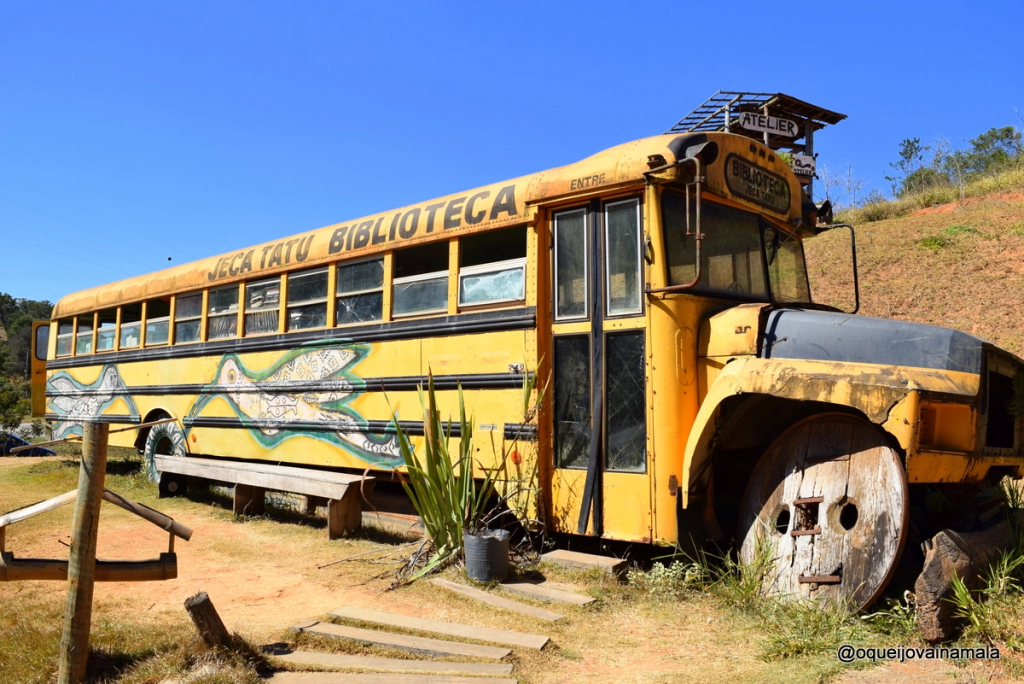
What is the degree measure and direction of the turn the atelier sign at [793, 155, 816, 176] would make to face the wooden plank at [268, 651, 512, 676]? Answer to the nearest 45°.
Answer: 0° — it already faces it

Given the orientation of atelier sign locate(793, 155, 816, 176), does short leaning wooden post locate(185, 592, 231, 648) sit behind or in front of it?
in front

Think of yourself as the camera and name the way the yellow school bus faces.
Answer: facing the viewer and to the right of the viewer

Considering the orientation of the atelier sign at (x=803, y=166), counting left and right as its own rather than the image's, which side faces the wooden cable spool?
front

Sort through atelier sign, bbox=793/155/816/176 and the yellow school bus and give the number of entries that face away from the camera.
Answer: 0

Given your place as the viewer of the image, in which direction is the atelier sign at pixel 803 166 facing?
facing the viewer

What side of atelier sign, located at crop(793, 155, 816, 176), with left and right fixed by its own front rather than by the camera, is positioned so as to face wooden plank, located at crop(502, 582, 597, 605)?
front

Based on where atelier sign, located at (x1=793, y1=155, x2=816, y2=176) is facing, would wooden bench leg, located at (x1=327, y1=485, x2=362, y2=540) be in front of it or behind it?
in front

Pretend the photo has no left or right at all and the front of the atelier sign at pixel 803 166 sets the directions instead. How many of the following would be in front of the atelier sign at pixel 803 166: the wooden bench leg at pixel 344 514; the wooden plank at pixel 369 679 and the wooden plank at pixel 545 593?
3

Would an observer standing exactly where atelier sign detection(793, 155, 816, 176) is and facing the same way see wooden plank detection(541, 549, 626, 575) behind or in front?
in front

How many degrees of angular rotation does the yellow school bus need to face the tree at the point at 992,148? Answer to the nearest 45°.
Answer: approximately 90° to its left

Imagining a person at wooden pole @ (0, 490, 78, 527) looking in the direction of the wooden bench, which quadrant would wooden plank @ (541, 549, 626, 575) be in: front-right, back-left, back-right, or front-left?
front-right

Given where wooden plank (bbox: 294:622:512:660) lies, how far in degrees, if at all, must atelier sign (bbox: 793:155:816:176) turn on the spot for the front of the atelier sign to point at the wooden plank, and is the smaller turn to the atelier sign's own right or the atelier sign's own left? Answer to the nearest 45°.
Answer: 0° — it already faces it

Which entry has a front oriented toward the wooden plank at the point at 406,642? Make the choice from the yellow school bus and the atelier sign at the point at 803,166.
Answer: the atelier sign
